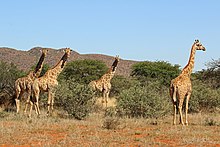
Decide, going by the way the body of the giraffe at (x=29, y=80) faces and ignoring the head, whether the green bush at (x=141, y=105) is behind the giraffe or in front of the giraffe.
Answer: in front

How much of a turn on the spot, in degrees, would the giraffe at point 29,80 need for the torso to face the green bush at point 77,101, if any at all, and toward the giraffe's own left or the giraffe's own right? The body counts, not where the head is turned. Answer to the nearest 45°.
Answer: approximately 45° to the giraffe's own right

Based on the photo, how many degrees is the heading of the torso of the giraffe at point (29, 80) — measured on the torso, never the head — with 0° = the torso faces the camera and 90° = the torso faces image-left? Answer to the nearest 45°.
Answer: approximately 270°

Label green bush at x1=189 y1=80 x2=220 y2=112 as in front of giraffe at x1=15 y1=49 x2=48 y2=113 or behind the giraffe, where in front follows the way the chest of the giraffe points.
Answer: in front

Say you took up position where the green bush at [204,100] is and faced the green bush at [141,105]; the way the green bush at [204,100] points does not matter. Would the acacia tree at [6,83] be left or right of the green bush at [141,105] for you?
right

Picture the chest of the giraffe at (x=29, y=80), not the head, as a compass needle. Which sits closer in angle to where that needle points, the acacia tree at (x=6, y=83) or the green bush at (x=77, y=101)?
the green bush

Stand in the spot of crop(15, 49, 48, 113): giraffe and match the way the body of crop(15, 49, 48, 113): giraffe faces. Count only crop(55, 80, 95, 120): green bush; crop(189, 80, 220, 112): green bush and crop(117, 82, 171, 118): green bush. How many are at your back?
0

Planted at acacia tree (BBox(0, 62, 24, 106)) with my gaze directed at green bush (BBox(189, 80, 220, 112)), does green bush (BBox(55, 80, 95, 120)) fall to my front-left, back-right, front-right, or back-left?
front-right

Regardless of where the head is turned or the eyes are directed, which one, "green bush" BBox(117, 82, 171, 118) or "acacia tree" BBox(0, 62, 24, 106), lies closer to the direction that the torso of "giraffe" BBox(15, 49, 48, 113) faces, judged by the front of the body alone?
the green bush

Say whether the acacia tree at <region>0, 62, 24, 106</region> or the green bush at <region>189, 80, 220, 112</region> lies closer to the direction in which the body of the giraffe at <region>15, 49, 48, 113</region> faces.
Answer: the green bush

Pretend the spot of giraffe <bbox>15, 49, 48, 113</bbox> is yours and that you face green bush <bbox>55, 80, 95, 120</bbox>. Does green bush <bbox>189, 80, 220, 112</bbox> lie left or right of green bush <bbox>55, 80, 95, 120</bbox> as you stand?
left
